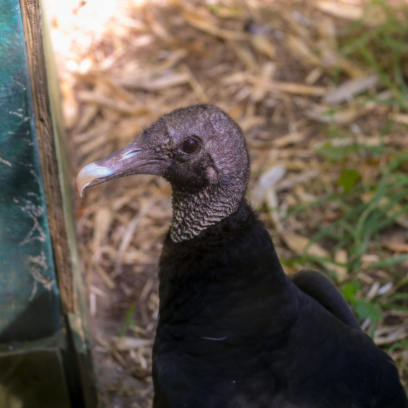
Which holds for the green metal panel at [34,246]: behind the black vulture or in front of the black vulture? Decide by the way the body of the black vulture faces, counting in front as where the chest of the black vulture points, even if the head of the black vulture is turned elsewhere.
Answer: in front

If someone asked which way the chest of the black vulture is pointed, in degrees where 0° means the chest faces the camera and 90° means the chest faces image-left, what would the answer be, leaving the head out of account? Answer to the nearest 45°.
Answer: approximately 90°

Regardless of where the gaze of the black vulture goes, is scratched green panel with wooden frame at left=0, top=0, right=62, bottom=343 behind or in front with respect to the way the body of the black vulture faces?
in front
